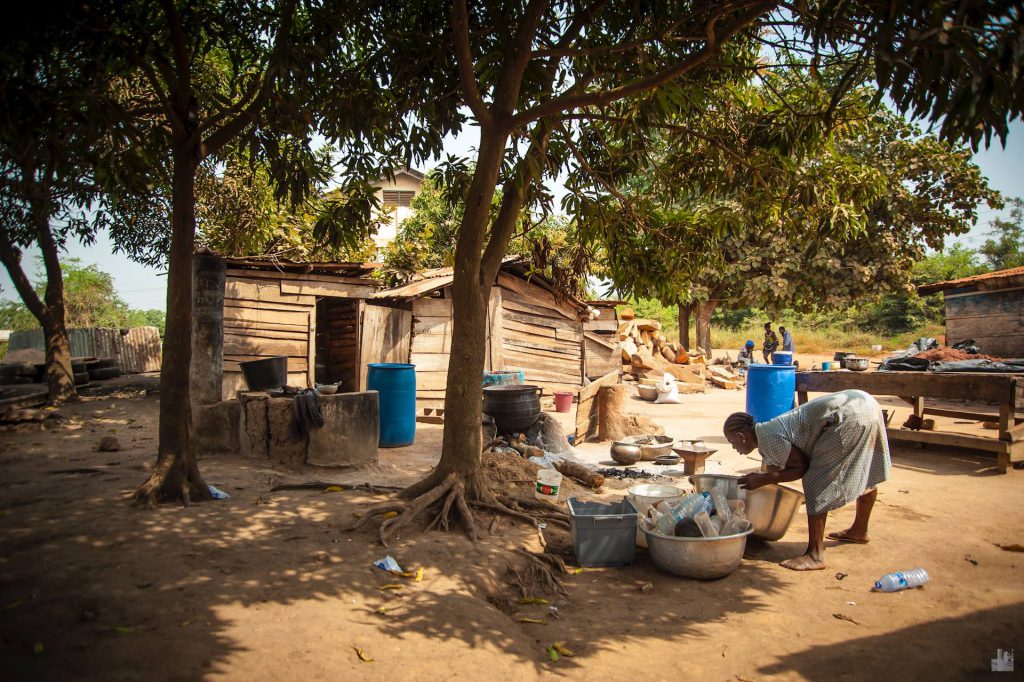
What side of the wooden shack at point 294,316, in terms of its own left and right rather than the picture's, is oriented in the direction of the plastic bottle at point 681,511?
front

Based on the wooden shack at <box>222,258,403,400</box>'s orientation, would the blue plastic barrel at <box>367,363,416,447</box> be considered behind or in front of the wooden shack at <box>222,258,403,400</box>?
in front

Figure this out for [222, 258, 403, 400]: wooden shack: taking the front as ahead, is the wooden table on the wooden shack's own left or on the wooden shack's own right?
on the wooden shack's own left

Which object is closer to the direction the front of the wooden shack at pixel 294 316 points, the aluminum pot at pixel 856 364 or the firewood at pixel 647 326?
the aluminum pot

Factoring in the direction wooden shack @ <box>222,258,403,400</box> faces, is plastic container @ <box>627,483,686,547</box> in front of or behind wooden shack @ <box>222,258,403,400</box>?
in front

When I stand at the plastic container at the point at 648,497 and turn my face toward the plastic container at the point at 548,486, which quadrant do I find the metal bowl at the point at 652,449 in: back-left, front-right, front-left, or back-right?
front-right

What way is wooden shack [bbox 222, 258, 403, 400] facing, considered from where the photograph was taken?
facing the viewer

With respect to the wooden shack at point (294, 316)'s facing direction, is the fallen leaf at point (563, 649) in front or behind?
in front

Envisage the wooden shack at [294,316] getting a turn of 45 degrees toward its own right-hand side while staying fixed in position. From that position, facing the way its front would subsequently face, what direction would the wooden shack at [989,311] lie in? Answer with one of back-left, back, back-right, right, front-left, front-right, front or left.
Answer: back-left

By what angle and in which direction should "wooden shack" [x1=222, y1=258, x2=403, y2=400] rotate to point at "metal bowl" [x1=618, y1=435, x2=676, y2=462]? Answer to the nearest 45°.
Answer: approximately 45° to its left

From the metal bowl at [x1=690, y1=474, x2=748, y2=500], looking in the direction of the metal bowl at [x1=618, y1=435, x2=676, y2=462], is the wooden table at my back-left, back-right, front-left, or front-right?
front-right

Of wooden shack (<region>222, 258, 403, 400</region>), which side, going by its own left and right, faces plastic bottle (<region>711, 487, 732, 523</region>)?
front

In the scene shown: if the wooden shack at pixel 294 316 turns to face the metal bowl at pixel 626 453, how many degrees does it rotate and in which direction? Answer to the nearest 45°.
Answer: approximately 45° to its left

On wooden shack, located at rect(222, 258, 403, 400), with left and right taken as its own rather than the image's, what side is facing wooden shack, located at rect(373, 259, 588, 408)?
left
